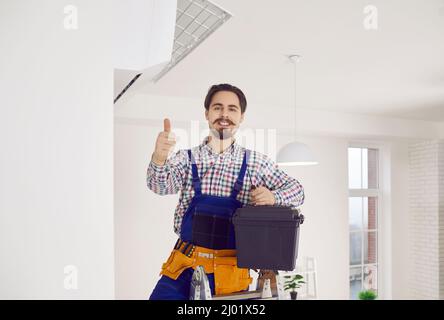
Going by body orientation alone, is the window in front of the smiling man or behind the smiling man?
behind

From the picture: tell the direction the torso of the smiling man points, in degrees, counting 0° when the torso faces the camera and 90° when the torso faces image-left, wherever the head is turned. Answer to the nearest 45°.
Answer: approximately 0°

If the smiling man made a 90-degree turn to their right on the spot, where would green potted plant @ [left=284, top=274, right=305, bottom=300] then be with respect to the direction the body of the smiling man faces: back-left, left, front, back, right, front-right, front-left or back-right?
right

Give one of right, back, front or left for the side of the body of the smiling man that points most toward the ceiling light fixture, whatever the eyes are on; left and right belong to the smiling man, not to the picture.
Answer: back
